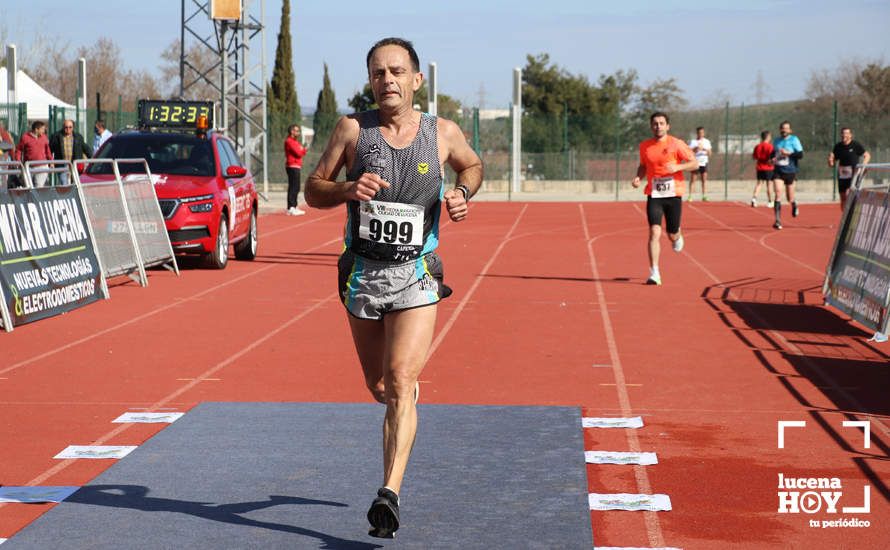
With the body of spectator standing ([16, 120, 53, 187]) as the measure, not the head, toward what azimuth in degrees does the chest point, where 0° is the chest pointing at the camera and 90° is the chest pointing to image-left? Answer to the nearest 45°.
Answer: approximately 315°

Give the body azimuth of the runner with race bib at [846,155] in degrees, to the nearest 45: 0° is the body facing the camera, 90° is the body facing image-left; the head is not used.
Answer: approximately 0°

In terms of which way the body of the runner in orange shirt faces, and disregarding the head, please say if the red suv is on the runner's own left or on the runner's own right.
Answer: on the runner's own right

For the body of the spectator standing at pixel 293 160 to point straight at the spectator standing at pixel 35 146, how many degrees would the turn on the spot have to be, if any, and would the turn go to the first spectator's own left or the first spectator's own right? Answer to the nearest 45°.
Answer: approximately 135° to the first spectator's own right
